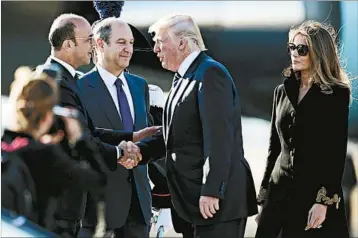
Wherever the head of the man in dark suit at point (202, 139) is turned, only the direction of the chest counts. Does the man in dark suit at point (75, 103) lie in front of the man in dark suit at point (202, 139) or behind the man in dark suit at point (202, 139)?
in front

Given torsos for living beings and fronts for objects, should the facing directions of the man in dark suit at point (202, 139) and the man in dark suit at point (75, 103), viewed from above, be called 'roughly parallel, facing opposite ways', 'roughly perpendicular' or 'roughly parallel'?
roughly parallel, facing opposite ways

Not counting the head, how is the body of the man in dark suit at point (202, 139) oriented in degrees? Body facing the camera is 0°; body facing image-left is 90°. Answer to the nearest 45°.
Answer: approximately 90°

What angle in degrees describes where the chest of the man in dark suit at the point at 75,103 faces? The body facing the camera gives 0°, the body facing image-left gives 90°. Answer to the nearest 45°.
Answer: approximately 270°

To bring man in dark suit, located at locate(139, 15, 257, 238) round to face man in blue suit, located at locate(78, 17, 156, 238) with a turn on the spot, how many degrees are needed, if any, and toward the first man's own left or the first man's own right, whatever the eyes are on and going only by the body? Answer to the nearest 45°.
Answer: approximately 45° to the first man's own right

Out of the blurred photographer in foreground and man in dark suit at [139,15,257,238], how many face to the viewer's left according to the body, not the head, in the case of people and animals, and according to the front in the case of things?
1

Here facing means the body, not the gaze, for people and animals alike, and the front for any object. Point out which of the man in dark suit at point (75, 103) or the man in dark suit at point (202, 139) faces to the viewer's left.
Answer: the man in dark suit at point (202, 139)

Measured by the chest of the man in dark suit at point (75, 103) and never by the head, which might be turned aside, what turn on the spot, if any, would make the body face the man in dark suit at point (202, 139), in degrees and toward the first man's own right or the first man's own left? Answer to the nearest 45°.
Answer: approximately 45° to the first man's own right

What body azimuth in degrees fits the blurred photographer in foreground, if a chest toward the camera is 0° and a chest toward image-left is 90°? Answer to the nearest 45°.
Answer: approximately 225°

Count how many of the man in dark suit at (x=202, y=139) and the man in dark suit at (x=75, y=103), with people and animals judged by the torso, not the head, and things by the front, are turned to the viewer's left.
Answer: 1

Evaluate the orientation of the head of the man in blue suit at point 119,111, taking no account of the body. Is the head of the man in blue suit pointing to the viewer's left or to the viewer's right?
to the viewer's right
